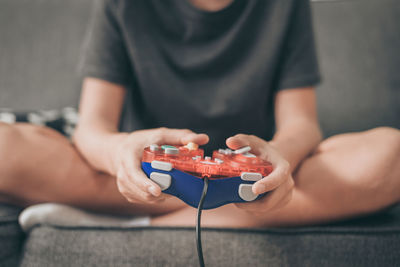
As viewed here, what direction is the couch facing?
toward the camera

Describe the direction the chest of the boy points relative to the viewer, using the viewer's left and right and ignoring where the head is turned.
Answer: facing the viewer
